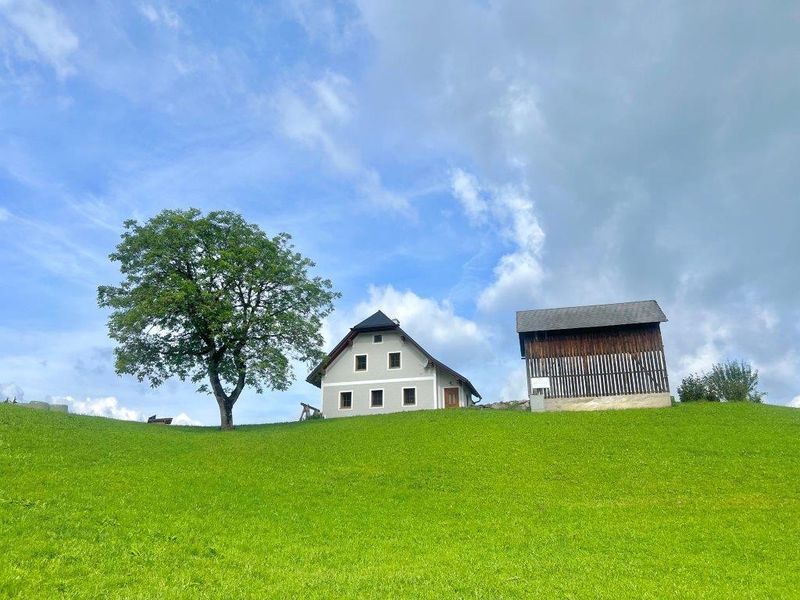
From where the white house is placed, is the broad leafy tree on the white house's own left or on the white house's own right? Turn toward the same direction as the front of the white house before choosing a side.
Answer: on the white house's own right

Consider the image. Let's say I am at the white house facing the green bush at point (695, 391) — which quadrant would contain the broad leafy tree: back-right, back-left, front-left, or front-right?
back-right

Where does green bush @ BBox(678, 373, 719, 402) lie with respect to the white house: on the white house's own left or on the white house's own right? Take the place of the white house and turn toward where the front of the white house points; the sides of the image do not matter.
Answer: on the white house's own left

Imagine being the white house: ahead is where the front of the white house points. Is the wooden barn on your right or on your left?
on your left

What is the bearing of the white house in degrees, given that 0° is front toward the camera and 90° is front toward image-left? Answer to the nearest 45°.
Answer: approximately 0°
